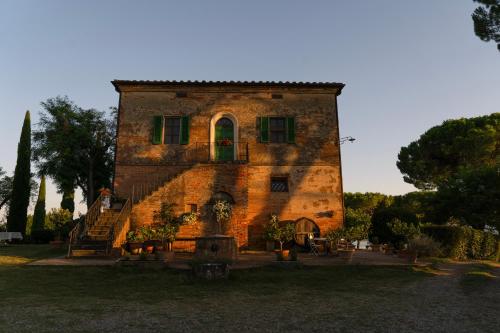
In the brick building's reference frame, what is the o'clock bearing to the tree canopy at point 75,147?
The tree canopy is roughly at 4 o'clock from the brick building.

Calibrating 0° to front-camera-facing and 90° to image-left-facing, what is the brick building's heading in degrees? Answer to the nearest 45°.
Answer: approximately 0°

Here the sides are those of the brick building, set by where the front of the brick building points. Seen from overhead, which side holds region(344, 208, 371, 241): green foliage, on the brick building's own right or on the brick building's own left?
on the brick building's own left

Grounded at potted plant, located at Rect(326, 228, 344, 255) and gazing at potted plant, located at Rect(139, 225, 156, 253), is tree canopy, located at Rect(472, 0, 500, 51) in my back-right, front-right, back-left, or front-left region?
back-left

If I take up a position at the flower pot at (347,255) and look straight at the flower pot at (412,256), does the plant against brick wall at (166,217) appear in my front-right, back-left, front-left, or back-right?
back-left

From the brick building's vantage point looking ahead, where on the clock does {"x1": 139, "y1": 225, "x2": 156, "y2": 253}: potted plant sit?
The potted plant is roughly at 2 o'clock from the brick building.

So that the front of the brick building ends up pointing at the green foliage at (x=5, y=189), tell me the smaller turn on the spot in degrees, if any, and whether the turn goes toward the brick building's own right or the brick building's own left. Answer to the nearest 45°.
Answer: approximately 135° to the brick building's own right

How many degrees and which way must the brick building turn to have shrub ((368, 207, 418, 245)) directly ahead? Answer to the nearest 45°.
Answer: approximately 90° to its left

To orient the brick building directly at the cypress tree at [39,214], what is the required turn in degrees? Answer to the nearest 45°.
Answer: approximately 135° to its right

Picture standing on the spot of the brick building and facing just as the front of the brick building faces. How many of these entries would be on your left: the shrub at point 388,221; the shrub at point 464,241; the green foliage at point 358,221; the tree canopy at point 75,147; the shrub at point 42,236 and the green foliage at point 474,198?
4

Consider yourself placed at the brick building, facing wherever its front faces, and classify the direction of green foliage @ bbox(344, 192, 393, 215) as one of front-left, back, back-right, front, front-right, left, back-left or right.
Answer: back-left

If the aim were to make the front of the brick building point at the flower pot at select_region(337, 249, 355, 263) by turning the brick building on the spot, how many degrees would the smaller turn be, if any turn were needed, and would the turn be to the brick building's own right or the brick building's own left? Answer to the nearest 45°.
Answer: approximately 45° to the brick building's own left

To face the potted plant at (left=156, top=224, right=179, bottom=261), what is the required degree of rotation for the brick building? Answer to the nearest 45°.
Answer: approximately 45° to its right

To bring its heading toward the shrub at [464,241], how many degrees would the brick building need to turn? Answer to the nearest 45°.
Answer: approximately 90° to its left
